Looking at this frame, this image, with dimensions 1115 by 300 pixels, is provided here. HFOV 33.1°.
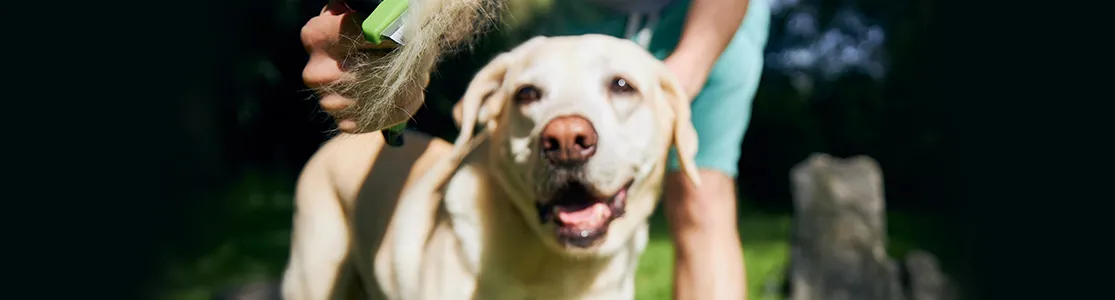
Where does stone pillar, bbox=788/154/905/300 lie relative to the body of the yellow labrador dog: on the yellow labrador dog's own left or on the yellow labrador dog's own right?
on the yellow labrador dog's own left

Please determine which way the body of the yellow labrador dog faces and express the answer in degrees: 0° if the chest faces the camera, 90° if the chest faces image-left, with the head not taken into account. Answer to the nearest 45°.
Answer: approximately 315°
